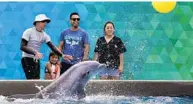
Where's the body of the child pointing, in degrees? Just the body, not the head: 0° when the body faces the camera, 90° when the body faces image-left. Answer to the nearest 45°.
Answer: approximately 0°

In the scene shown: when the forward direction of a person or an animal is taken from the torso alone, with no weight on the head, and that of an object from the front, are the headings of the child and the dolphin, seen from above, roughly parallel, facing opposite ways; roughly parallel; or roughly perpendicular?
roughly perpendicular

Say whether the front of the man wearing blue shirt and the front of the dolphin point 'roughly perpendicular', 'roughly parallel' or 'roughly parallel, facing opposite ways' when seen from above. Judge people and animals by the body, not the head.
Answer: roughly perpendicular
